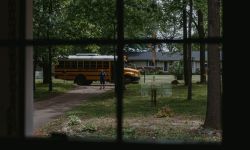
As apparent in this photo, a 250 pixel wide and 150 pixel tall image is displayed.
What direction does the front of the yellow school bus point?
to the viewer's right

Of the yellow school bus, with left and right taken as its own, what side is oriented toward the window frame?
right
